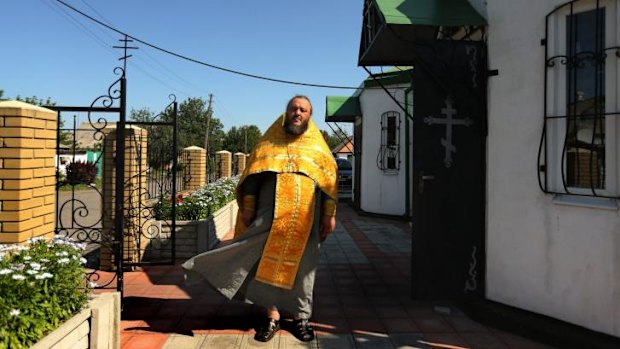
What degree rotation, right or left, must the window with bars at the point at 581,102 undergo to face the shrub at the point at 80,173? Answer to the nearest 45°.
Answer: approximately 45° to its right

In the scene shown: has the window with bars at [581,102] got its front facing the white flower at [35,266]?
yes

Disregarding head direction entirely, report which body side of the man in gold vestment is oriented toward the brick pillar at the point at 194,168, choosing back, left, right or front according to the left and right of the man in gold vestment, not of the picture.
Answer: back

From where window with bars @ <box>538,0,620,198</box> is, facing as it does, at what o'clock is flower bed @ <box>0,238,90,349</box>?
The flower bed is roughly at 12 o'clock from the window with bars.

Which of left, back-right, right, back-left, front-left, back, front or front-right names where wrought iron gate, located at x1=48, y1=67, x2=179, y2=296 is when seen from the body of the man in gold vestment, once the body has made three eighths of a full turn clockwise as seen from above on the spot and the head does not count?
front

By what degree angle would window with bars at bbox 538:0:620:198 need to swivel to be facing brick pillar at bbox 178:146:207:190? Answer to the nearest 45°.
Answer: approximately 90° to its right

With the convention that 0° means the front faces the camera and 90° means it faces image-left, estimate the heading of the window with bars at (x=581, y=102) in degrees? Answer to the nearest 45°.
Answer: approximately 45°

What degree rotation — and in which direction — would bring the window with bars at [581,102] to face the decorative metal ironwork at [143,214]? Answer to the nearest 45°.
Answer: approximately 45° to its right

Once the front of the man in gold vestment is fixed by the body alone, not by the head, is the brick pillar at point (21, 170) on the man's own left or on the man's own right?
on the man's own right

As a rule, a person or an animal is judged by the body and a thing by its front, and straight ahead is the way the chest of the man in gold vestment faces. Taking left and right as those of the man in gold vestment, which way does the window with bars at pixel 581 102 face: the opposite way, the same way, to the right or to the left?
to the right

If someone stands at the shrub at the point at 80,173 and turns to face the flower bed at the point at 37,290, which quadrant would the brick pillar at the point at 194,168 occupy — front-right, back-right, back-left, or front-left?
front-left

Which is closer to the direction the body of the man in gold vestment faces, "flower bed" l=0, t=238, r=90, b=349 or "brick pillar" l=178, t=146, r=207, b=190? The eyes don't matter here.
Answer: the flower bed

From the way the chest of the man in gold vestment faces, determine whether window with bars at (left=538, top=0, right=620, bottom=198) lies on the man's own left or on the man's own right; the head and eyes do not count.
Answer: on the man's own left

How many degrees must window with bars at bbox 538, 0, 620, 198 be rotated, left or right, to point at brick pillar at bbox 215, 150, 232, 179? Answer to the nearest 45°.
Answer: approximately 90° to its right
